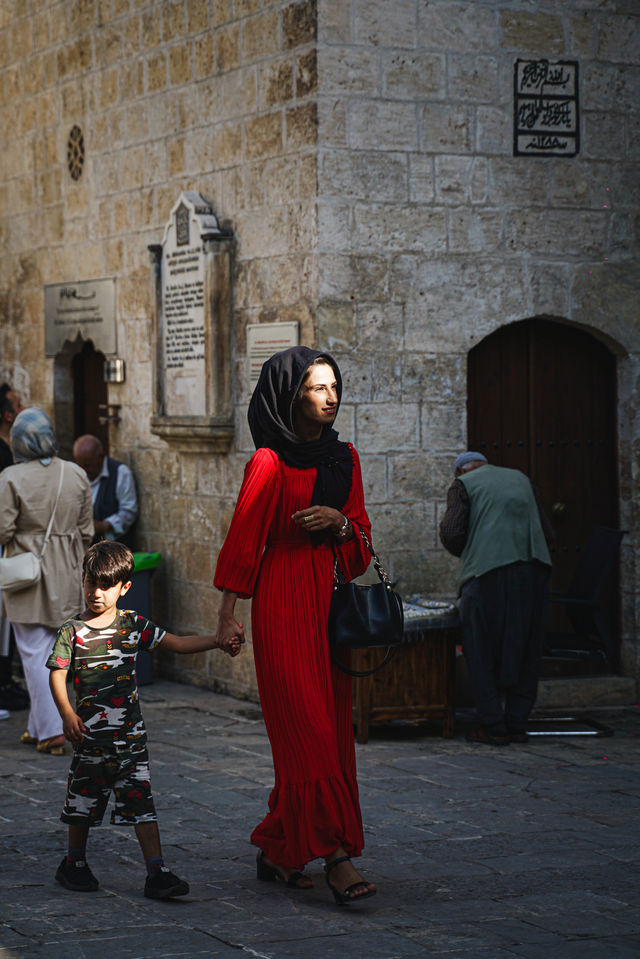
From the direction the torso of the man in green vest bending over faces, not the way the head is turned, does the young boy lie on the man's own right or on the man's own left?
on the man's own left

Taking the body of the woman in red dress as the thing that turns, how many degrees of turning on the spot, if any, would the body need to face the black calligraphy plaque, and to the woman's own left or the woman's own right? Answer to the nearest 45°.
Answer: approximately 135° to the woman's own left

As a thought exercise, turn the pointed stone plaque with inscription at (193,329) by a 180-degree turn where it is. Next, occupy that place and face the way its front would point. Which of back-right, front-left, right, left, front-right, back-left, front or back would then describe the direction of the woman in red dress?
back-right

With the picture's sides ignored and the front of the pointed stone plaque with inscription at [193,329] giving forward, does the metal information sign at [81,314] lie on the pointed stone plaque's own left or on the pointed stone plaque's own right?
on the pointed stone plaque's own right

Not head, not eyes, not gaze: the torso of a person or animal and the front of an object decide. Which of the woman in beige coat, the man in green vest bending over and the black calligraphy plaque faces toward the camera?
the black calligraphy plaque

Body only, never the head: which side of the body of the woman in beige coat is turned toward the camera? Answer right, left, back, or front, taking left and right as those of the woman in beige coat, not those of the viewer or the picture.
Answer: back

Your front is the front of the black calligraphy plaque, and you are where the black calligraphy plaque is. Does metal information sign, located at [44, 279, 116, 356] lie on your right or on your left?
on your right

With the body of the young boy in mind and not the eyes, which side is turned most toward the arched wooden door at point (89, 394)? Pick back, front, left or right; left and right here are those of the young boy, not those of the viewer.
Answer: back

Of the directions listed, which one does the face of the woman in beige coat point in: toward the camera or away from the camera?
away from the camera

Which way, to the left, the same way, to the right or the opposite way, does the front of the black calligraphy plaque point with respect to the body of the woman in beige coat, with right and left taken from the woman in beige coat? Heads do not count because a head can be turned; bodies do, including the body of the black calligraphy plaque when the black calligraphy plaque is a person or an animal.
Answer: the opposite way

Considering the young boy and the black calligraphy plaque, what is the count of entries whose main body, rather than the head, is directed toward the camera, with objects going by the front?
2

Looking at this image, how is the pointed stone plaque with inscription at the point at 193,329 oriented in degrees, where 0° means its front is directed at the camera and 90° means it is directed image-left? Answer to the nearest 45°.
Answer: approximately 45°

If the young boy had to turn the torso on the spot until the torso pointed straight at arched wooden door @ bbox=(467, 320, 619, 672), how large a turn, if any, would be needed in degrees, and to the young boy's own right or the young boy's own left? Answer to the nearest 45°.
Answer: approximately 135° to the young boy's own left

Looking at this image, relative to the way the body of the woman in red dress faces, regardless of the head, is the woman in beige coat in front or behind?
behind

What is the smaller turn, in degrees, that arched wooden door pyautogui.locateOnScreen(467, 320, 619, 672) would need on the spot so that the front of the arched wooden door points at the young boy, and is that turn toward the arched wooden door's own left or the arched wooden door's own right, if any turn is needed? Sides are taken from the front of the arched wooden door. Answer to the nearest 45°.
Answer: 0° — it already faces them

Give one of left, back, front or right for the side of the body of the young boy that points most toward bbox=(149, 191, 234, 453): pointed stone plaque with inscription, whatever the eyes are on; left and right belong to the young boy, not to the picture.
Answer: back
